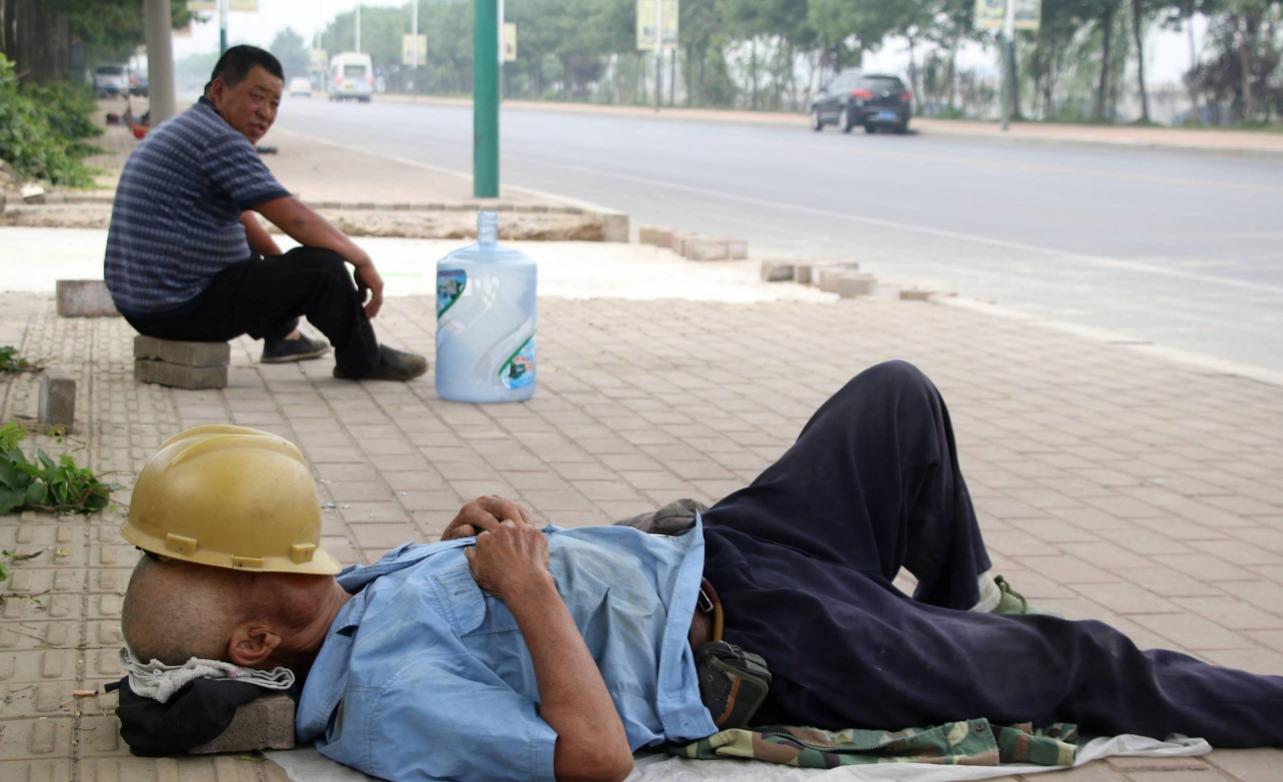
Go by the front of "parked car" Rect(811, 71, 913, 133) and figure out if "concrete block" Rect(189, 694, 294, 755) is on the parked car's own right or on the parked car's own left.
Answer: on the parked car's own left

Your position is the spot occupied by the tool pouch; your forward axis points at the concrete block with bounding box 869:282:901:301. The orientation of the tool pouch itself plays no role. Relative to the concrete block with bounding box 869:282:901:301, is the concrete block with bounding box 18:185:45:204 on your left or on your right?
left

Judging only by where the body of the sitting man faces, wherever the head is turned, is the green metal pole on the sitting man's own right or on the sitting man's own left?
on the sitting man's own left

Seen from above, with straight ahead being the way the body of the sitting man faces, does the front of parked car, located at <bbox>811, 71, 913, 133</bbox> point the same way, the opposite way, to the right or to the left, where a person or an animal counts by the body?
to the left

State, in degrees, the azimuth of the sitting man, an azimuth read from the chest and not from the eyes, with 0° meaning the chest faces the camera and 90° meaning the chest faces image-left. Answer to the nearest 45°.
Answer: approximately 270°

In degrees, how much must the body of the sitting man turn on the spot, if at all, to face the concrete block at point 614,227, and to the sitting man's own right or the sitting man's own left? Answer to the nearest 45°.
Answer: approximately 45° to the sitting man's own left

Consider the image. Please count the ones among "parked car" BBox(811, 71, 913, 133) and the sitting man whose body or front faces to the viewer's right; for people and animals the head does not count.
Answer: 1

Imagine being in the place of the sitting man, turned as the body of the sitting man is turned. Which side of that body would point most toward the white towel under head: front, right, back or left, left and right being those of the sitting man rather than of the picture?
right

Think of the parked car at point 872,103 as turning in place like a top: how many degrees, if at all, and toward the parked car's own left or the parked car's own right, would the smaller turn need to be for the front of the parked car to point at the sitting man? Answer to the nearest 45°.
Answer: approximately 135° to the parked car's own left

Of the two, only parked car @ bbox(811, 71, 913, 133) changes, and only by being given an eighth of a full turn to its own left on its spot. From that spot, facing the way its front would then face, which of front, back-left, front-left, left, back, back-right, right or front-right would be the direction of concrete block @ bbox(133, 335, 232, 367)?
left

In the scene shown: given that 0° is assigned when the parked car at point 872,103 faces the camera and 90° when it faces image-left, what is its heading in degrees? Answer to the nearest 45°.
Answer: approximately 135°

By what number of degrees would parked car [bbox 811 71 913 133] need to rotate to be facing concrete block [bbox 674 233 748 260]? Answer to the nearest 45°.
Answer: approximately 135° to its left
